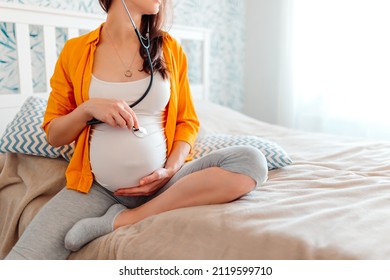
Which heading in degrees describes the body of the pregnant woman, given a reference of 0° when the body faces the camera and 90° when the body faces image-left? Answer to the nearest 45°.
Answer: approximately 0°

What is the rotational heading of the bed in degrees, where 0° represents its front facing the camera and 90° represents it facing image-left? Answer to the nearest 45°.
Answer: approximately 315°
